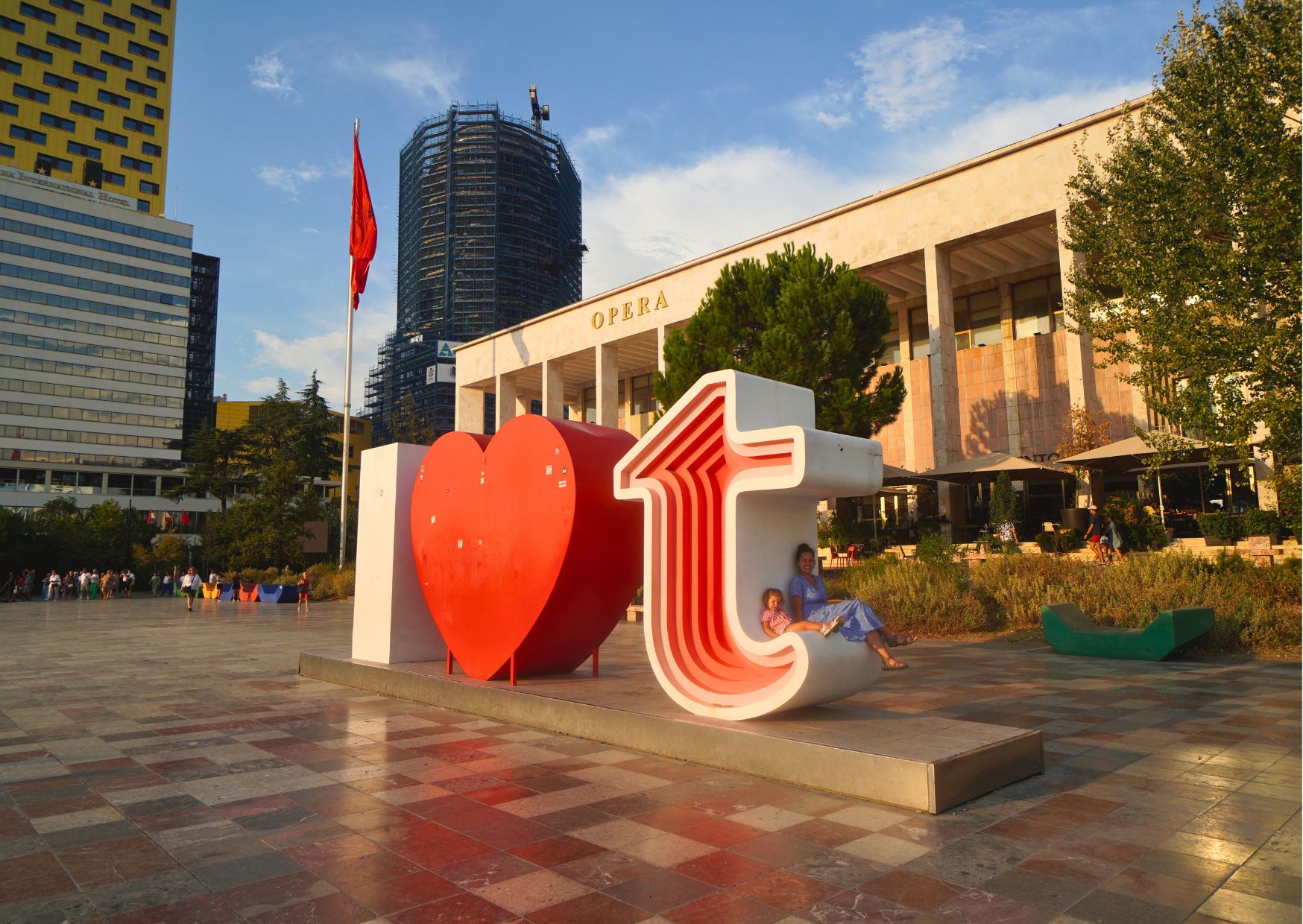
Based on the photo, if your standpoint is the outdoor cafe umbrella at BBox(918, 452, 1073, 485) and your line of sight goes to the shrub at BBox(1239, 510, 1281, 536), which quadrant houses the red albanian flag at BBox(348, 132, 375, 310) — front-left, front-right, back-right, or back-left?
back-right

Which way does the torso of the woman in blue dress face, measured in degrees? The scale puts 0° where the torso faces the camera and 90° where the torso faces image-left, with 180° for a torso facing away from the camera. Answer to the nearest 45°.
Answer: approximately 315°

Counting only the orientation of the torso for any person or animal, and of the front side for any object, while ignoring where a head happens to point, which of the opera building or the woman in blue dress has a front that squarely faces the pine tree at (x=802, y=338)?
the opera building

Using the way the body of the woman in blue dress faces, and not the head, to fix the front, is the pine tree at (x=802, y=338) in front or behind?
behind

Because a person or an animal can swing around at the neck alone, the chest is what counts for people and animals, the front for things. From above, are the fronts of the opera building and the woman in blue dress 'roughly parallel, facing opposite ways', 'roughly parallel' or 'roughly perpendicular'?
roughly perpendicular

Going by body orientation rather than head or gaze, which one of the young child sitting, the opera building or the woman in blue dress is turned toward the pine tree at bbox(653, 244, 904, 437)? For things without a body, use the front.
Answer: the opera building

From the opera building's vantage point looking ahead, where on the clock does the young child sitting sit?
The young child sitting is roughly at 11 o'clock from the opera building.

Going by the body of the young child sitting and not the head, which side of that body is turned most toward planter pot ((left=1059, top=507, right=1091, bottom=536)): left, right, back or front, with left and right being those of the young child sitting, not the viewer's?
left

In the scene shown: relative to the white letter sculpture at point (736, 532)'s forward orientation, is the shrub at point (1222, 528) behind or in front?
behind

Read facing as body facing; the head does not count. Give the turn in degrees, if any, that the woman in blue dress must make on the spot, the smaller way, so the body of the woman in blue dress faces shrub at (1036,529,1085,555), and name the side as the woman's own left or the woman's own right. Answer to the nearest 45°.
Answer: approximately 135° to the woman's own left

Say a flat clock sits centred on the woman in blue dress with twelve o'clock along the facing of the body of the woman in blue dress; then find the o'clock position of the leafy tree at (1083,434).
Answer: The leafy tree is roughly at 8 o'clock from the woman in blue dress.

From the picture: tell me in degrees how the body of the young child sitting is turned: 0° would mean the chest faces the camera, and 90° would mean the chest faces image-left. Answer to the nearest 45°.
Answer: approximately 315°

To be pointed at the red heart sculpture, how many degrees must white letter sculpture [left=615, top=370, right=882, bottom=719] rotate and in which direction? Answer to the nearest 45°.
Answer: approximately 90° to its right
